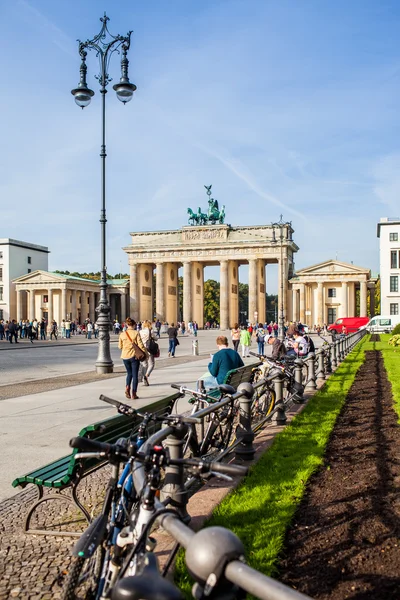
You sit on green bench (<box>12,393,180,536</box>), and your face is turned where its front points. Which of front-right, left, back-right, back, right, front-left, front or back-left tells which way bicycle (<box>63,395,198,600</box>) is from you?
back-left

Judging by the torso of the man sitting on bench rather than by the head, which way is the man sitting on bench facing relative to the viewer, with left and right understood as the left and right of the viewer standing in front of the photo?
facing away from the viewer and to the left of the viewer

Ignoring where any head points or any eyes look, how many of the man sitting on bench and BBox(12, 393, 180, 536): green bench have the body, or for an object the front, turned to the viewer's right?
0

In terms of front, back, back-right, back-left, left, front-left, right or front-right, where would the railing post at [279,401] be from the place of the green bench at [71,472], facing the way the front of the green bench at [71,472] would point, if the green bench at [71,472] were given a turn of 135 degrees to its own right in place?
front-left

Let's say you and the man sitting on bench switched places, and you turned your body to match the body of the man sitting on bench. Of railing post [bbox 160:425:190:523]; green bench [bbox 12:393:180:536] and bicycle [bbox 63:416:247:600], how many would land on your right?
0

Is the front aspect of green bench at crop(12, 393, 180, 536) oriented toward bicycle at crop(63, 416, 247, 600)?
no

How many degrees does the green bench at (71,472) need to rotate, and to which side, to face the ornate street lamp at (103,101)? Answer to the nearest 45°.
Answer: approximately 45° to its right

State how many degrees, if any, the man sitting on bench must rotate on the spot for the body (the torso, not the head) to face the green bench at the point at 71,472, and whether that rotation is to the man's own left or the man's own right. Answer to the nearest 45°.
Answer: approximately 135° to the man's own left

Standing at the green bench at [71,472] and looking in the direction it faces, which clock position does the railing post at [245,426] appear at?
The railing post is roughly at 3 o'clock from the green bench.

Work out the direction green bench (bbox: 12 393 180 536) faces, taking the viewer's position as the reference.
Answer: facing away from the viewer and to the left of the viewer

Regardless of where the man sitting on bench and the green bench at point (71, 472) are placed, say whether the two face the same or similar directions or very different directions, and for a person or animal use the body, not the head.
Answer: same or similar directions

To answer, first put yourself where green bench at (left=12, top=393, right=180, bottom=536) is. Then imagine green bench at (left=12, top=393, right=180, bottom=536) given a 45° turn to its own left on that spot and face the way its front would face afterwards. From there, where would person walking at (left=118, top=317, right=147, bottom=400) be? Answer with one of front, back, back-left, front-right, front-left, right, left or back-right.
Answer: right

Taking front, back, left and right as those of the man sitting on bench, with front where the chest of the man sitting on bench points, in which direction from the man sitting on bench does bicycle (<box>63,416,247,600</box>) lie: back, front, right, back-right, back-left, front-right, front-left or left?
back-left
